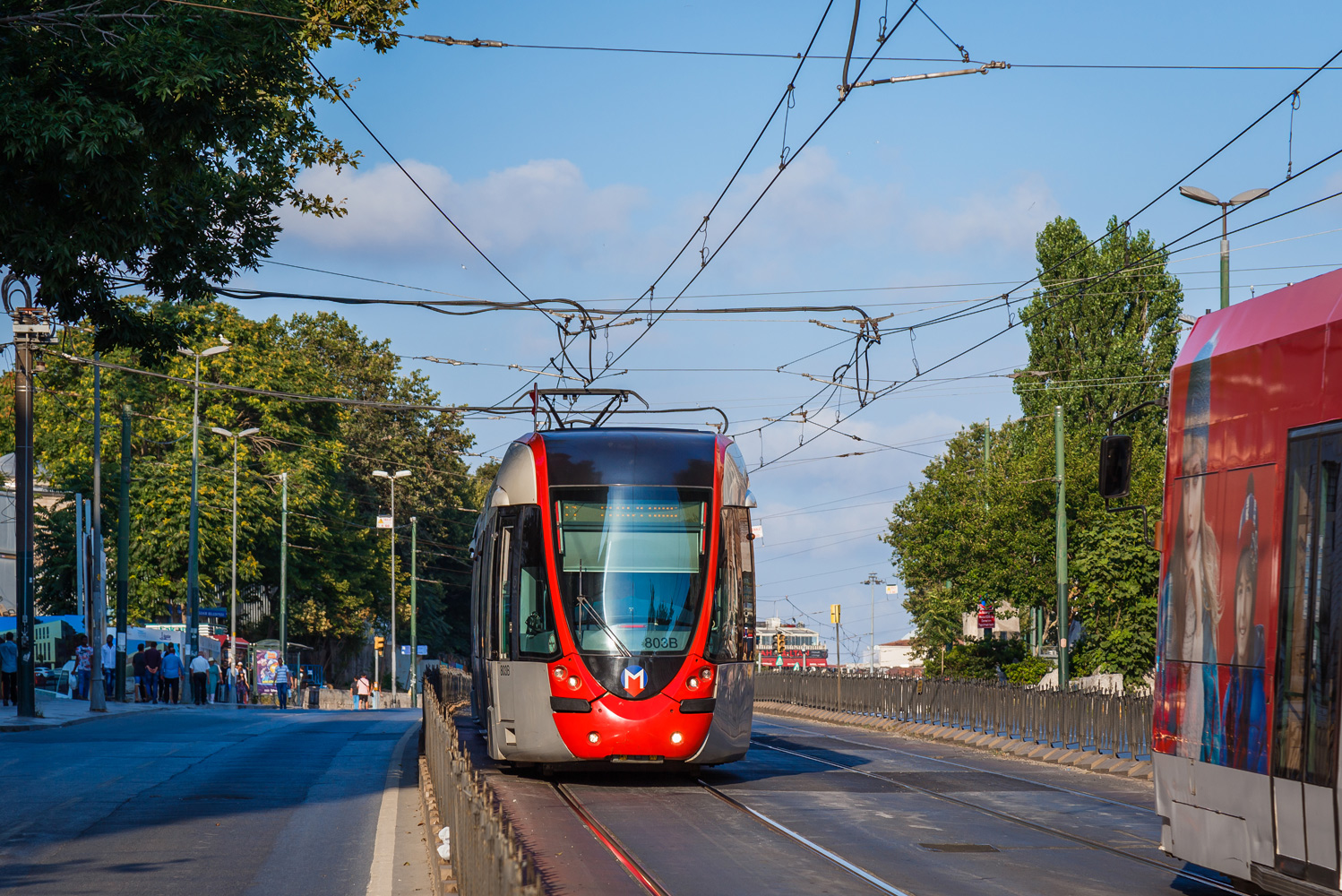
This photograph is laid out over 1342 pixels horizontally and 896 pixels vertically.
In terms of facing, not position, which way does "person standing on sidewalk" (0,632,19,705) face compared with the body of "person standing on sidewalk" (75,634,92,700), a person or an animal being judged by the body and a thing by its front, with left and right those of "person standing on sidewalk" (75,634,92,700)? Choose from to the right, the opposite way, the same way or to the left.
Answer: the opposite way

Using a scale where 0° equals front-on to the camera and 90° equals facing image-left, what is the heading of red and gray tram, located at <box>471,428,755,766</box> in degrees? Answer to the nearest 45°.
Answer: approximately 0°
